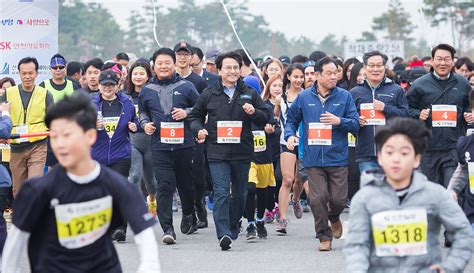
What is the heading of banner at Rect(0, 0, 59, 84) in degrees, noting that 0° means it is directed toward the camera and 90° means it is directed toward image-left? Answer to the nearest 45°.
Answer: approximately 0°

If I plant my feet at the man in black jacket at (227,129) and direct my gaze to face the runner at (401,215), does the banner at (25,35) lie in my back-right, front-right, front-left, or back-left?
back-right

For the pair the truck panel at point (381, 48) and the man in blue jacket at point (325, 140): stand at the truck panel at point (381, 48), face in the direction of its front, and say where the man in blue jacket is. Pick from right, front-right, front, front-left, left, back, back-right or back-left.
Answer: front

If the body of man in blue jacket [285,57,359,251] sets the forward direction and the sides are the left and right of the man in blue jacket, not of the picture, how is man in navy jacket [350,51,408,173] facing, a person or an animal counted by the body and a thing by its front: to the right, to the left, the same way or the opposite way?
the same way

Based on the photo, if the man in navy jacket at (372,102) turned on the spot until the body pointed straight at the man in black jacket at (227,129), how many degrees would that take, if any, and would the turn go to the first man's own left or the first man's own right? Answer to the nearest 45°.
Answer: approximately 90° to the first man's own right

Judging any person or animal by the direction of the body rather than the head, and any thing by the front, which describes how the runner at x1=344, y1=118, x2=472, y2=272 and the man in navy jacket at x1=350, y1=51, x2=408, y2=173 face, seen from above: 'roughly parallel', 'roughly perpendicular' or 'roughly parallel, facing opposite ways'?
roughly parallel

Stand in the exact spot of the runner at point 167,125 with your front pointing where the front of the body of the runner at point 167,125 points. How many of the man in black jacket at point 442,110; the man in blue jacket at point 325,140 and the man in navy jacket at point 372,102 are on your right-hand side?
0

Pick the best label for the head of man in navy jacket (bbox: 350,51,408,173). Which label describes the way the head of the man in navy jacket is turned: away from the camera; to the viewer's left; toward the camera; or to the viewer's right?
toward the camera

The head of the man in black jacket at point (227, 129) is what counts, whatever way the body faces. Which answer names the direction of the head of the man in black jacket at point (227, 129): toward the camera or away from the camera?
toward the camera

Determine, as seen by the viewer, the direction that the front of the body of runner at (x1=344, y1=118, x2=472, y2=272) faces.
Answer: toward the camera

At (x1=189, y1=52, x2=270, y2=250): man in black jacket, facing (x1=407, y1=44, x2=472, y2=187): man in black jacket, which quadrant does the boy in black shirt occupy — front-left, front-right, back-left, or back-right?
back-right

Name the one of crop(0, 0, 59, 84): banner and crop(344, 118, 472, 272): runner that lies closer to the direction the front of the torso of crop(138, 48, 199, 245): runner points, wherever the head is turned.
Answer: the runner

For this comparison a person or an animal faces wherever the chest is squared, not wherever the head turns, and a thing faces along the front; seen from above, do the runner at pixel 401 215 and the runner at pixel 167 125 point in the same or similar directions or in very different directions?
same or similar directions

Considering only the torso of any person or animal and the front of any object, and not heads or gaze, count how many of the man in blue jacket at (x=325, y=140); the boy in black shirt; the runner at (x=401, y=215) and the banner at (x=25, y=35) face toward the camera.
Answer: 4

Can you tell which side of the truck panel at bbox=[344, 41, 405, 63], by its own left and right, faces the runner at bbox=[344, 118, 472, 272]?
front

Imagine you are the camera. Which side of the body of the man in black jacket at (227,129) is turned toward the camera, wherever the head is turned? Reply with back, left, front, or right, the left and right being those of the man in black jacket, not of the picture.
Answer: front

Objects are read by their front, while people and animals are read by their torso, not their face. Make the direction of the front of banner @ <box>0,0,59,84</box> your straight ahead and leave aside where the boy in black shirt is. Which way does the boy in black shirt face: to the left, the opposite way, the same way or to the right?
the same way

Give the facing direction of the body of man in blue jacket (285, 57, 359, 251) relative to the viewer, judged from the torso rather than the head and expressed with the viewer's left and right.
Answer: facing the viewer
